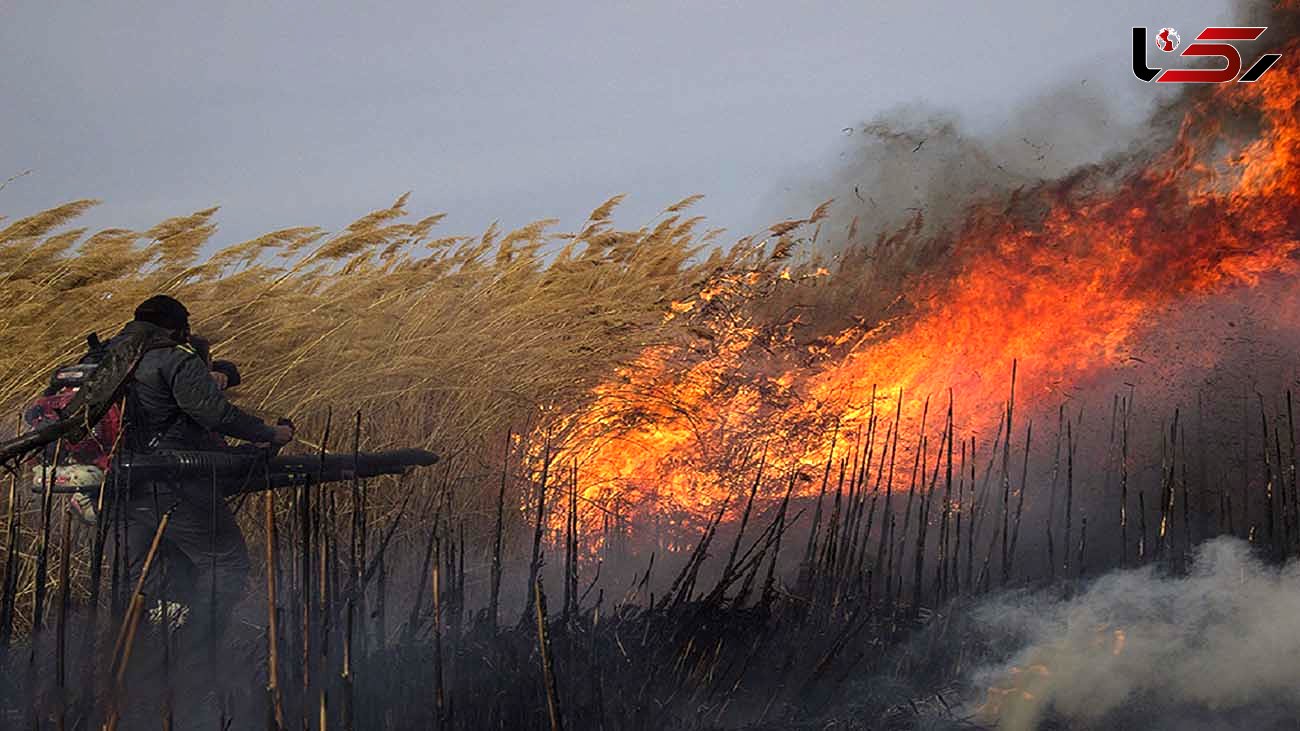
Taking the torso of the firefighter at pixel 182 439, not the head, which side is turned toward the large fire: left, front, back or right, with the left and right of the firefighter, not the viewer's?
front

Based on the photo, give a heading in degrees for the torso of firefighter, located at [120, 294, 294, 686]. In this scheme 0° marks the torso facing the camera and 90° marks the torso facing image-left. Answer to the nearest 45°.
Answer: approximately 270°

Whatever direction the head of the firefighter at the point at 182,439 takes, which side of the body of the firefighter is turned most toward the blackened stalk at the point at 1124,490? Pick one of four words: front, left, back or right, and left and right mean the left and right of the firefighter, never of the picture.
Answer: front
